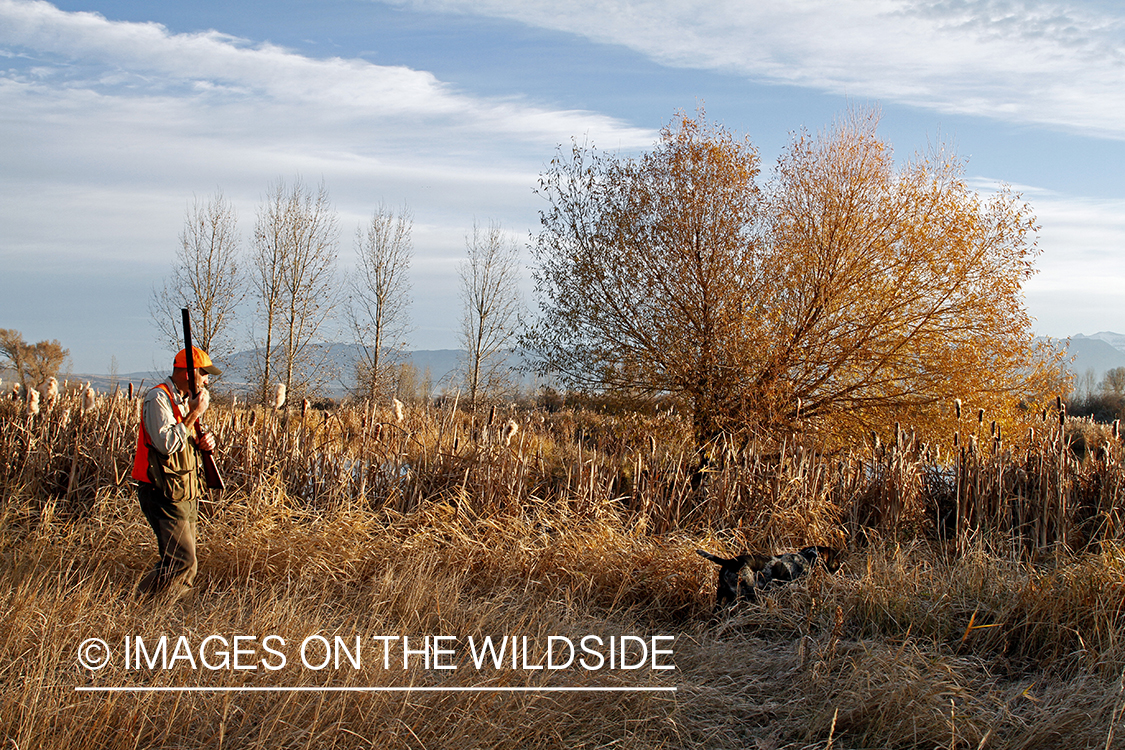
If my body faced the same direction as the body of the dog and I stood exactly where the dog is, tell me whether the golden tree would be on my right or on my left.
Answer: on my left

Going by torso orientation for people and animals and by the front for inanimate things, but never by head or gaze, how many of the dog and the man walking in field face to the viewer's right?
2

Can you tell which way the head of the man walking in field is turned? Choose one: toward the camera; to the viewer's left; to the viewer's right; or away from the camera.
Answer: to the viewer's right

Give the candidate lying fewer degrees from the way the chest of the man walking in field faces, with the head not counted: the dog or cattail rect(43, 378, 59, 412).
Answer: the dog

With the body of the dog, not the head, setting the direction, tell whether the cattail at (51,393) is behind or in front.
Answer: behind

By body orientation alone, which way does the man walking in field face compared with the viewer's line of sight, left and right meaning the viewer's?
facing to the right of the viewer

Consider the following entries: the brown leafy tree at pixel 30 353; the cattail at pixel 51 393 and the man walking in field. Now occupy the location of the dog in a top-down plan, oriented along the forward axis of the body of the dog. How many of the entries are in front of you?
0

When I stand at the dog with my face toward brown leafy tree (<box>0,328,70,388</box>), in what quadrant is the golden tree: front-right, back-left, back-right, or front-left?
front-right

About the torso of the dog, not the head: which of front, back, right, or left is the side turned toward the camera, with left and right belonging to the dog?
right
